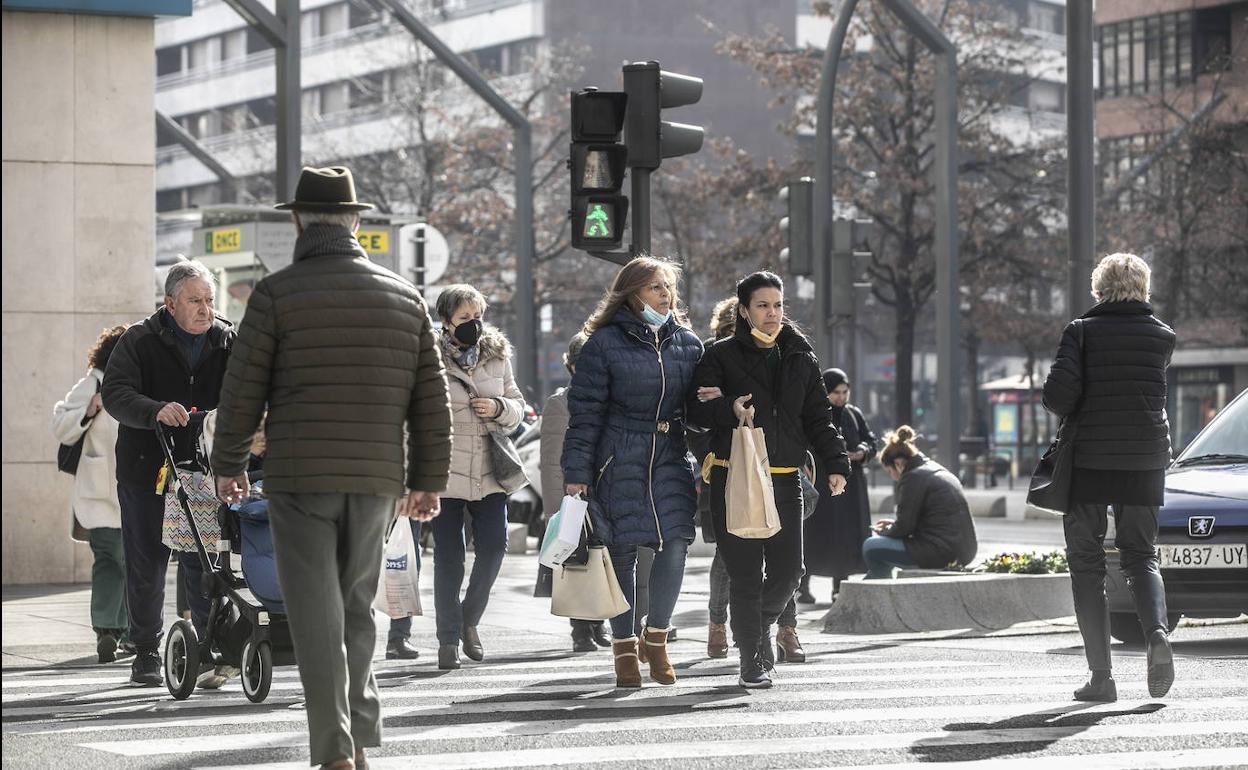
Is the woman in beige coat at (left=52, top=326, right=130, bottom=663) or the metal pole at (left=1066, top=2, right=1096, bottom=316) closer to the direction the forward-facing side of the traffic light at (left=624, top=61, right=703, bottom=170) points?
the metal pole

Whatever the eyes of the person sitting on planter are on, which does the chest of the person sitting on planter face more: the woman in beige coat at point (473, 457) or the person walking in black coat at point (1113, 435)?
the woman in beige coat

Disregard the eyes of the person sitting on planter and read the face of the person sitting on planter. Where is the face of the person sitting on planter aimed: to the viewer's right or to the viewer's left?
to the viewer's left

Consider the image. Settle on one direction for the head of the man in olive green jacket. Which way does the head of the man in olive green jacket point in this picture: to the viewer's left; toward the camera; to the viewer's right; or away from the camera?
away from the camera

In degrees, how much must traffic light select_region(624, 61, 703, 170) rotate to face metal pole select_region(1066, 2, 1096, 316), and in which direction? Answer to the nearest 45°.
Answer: approximately 45° to its left

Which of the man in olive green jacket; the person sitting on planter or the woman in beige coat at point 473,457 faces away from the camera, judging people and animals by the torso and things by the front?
the man in olive green jacket

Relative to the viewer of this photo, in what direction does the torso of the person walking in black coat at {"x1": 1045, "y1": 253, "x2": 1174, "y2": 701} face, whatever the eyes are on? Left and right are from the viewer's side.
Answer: facing away from the viewer

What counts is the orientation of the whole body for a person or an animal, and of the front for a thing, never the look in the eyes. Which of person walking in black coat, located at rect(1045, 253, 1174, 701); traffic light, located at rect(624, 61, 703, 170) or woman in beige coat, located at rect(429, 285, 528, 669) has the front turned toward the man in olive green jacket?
the woman in beige coat

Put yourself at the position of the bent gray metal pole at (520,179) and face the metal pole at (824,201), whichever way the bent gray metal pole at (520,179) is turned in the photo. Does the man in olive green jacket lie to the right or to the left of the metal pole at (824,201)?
right

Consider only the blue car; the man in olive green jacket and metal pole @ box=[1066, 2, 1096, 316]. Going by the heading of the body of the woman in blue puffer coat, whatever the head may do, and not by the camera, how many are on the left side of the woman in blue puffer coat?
2

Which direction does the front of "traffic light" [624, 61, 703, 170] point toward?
to the viewer's right

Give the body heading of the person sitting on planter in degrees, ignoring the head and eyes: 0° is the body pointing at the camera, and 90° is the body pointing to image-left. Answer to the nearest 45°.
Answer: approximately 90°

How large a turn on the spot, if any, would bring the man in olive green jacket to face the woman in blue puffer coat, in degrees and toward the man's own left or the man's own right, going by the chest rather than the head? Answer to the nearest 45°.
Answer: approximately 45° to the man's own right

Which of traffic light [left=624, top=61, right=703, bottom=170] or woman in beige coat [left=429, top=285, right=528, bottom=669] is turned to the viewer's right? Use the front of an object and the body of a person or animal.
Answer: the traffic light

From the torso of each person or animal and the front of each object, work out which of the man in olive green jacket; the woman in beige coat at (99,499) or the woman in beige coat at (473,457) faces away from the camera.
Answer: the man in olive green jacket

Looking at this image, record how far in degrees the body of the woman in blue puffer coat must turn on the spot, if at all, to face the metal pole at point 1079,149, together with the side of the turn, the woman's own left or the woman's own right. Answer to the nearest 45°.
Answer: approximately 90° to the woman's own left

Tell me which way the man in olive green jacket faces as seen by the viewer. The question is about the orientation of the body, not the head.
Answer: away from the camera
